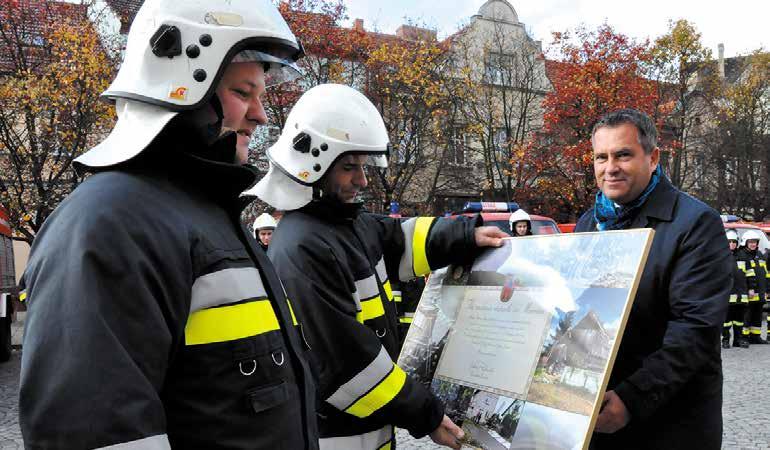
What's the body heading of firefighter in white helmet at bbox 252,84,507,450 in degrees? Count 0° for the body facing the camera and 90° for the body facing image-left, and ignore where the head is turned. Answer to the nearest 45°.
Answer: approximately 315°

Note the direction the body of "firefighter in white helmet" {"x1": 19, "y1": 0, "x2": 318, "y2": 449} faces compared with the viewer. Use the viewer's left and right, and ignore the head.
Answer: facing the viewer and to the right of the viewer

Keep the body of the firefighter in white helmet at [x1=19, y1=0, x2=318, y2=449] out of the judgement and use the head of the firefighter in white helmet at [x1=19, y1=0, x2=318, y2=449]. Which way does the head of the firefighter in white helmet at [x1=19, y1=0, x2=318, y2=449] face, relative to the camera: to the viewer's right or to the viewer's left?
to the viewer's right

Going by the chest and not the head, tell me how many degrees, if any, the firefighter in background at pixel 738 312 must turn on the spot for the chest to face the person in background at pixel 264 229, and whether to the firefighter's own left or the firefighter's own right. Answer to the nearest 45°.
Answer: approximately 45° to the firefighter's own right

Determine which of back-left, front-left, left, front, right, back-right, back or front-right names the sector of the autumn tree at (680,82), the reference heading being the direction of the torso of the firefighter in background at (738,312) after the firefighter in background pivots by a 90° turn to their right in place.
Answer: right

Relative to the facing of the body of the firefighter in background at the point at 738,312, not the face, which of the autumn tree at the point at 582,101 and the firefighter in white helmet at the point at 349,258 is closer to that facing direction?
the firefighter in white helmet

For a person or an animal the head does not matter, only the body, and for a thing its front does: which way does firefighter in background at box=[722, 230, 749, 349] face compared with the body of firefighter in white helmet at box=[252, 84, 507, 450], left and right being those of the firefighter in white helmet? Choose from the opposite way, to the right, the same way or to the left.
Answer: to the right

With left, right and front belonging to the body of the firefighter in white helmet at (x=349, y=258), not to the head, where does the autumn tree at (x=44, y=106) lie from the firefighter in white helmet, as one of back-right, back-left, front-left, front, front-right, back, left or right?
back

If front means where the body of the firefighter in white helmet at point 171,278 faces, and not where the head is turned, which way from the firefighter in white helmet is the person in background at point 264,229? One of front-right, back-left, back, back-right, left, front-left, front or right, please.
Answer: back-left

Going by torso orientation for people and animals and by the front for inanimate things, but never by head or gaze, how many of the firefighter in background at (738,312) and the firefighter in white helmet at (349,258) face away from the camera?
0

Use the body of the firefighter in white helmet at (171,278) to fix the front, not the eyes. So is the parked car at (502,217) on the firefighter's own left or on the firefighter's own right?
on the firefighter's own left

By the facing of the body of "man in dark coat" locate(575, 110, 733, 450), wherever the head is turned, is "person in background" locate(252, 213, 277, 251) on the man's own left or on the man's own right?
on the man's own right

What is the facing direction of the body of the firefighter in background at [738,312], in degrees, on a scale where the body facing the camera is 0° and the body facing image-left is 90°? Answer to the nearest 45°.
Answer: approximately 0°

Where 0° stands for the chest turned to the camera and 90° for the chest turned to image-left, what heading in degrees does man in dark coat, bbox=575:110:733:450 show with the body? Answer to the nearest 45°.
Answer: approximately 45°
